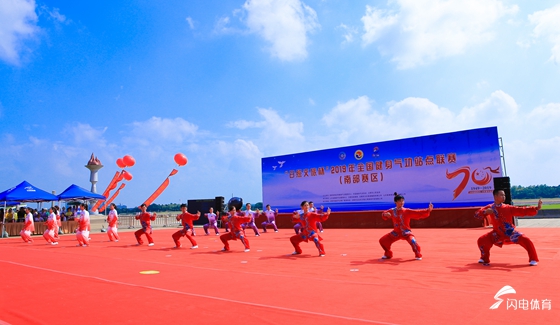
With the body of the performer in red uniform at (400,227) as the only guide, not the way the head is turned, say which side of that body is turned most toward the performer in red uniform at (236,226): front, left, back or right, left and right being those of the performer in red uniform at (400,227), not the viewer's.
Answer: right

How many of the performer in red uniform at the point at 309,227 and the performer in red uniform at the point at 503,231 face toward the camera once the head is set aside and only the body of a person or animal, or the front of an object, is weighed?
2

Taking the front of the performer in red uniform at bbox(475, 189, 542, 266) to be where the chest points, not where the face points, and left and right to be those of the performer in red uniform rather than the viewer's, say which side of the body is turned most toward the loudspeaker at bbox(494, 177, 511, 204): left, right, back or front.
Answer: back

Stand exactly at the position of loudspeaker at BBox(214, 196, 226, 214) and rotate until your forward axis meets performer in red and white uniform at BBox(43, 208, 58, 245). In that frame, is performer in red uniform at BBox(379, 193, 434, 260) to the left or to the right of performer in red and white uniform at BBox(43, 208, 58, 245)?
left

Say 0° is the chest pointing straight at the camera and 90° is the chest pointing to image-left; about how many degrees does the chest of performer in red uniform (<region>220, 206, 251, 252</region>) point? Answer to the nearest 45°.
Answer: approximately 0°

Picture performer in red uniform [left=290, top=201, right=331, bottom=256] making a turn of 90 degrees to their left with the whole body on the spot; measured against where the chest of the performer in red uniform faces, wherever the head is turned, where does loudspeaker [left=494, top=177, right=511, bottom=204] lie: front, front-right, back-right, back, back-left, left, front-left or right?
front-left
